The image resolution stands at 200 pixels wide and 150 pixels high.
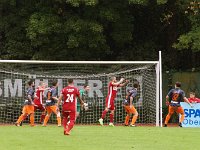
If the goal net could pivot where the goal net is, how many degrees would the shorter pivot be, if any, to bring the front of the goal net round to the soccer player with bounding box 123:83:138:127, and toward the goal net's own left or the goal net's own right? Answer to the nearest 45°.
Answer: approximately 45° to the goal net's own left

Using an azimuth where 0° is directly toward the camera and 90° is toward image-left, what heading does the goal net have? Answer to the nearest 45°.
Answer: approximately 0°
